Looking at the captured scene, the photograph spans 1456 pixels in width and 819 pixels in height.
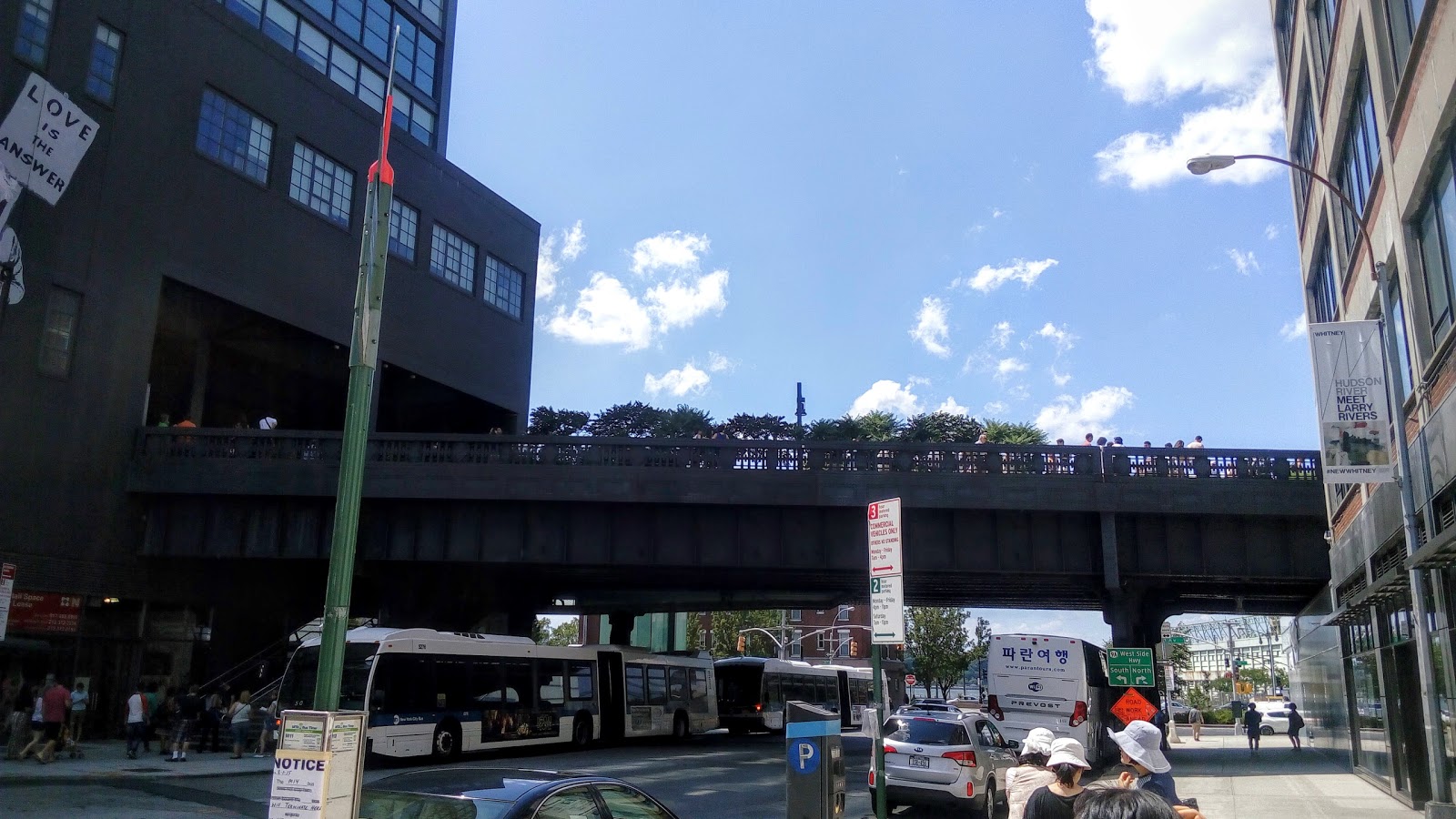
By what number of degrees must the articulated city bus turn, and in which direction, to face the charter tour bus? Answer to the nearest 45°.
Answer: approximately 135° to its left

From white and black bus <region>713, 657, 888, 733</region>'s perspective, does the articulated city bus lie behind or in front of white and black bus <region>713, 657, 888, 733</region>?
in front

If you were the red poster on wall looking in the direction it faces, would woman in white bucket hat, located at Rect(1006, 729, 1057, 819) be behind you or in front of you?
in front

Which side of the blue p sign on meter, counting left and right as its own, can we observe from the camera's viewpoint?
front

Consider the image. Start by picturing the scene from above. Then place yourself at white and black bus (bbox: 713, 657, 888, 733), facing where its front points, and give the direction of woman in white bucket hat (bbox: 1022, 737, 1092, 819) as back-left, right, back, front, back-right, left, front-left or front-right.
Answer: front-left

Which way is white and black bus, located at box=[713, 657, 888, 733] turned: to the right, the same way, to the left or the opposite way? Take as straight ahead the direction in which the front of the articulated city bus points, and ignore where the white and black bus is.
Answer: the same way

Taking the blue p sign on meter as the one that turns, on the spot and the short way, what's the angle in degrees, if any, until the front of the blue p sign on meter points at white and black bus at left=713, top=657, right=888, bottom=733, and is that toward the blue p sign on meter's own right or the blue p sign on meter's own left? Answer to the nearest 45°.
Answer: approximately 180°

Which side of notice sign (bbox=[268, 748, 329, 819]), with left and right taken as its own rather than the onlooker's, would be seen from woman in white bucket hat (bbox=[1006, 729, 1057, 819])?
left

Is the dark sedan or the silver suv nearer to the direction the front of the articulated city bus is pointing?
the dark sedan

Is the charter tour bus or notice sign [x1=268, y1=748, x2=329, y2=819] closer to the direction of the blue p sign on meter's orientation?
the notice sign

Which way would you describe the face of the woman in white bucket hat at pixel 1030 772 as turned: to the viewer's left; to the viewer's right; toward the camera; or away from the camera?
away from the camera

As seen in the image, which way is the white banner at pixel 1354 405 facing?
toward the camera

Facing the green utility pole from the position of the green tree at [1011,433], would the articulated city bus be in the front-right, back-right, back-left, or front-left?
front-right

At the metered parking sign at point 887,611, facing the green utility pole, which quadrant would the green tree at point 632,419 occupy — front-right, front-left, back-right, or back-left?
back-right
